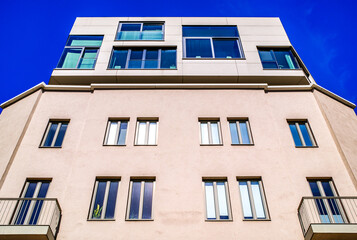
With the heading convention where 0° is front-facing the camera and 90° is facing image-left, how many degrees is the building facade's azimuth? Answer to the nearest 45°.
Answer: approximately 0°
